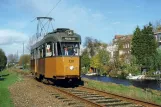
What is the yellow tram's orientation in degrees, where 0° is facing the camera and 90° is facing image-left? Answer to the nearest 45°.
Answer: approximately 315°
